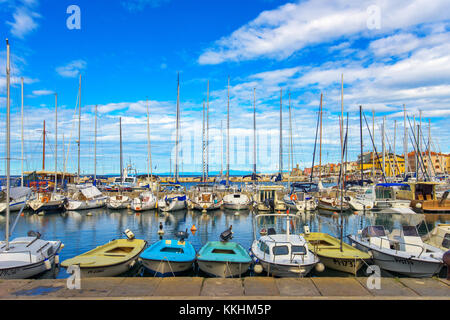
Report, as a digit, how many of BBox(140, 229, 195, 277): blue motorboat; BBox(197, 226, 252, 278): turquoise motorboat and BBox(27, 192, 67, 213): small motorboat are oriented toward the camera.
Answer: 2

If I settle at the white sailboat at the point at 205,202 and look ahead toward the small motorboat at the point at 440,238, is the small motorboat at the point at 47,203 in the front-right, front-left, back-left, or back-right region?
back-right

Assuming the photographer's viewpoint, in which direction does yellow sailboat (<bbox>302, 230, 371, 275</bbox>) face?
facing the viewer and to the right of the viewer

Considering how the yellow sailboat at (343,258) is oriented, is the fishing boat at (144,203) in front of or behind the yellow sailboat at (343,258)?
behind

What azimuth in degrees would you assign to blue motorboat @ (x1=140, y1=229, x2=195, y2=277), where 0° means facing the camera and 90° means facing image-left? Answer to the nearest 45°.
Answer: approximately 0°

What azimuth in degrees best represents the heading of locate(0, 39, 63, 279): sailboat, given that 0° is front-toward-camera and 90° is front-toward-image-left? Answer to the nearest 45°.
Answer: approximately 45°

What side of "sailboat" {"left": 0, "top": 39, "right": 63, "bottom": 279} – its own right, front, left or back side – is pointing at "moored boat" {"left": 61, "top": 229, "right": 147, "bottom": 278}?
left
